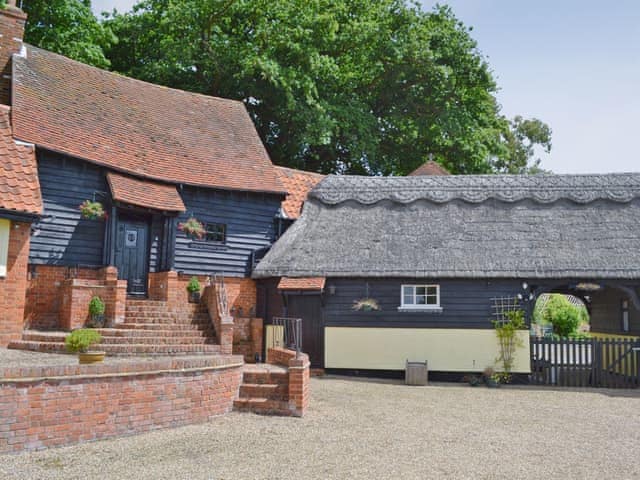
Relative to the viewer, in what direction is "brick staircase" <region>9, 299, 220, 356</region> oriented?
toward the camera

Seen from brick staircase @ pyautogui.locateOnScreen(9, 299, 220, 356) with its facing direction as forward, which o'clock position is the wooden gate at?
The wooden gate is roughly at 9 o'clock from the brick staircase.

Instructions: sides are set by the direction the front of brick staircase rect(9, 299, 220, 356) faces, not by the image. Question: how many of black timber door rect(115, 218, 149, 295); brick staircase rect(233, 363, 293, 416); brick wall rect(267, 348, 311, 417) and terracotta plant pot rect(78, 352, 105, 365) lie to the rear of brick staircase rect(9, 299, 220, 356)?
1

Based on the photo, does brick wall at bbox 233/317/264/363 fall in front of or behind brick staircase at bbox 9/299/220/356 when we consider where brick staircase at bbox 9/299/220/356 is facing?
in front

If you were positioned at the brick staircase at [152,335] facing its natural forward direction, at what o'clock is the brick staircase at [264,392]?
the brick staircase at [264,392] is roughly at 11 o'clock from the brick staircase at [152,335].

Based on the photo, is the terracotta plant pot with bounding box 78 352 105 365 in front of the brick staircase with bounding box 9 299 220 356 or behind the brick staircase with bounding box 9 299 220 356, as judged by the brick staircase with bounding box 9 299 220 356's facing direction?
in front

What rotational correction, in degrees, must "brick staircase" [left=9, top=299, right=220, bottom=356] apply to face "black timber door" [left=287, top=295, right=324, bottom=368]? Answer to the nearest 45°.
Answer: approximately 135° to its left

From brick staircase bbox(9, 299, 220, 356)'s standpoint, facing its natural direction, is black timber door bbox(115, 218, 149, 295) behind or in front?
behind

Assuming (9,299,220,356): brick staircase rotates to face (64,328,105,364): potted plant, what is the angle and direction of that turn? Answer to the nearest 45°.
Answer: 0° — it already faces it

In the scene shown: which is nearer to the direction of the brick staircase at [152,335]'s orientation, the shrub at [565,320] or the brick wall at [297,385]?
the brick wall

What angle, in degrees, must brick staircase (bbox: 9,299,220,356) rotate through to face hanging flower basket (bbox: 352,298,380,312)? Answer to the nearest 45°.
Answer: approximately 90° to its left

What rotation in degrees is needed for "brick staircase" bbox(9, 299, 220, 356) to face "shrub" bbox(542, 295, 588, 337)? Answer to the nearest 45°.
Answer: approximately 135° to its left
